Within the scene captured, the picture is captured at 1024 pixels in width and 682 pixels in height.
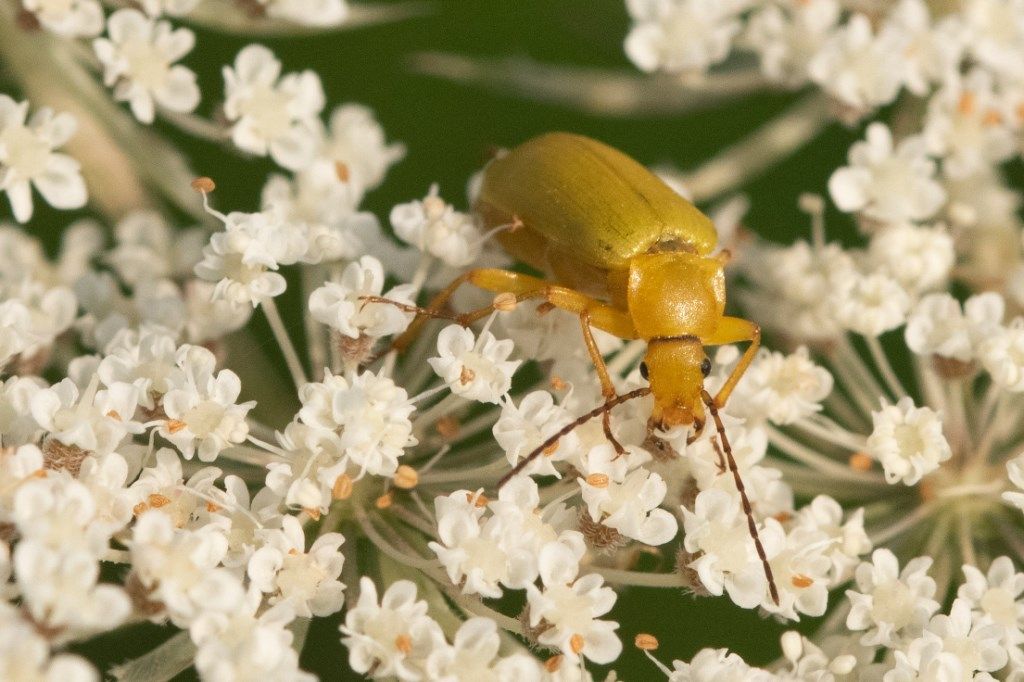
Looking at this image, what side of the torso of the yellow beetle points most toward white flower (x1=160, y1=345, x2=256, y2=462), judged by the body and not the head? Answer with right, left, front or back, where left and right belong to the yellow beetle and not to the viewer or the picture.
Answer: right

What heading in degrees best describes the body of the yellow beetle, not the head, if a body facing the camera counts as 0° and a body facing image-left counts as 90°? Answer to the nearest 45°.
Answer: approximately 315°

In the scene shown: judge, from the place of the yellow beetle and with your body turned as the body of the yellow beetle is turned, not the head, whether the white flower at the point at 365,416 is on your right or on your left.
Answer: on your right

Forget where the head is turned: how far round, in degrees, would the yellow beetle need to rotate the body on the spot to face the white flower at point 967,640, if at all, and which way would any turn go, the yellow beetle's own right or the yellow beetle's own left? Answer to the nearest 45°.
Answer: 0° — it already faces it

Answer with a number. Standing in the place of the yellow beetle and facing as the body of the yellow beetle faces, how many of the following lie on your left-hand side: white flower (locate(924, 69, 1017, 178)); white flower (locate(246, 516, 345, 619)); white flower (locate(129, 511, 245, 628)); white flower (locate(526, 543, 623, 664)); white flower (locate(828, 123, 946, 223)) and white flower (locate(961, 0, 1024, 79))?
3

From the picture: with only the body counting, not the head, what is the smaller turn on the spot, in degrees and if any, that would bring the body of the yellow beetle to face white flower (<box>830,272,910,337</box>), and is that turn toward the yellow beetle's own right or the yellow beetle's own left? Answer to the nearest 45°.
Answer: approximately 45° to the yellow beetle's own left

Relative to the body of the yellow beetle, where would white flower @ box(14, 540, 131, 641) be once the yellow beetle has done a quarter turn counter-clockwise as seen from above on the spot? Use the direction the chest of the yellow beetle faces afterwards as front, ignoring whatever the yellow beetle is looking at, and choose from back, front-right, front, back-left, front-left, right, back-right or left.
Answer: back

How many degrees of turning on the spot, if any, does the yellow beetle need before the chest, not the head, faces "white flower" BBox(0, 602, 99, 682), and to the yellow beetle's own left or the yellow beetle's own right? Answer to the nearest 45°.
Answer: approximately 90° to the yellow beetle's own right

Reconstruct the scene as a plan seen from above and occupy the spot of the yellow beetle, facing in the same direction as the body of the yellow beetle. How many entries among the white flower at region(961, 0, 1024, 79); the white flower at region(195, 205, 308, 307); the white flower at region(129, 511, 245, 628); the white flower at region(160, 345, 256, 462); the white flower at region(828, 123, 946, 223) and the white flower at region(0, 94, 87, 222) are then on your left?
2

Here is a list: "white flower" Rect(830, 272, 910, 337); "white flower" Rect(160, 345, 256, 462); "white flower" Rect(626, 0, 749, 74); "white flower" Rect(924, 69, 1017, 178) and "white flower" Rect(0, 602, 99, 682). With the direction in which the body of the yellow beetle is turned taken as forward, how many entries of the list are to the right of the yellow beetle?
2

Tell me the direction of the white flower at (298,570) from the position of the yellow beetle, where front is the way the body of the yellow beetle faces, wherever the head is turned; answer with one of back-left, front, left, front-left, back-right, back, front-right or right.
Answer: right

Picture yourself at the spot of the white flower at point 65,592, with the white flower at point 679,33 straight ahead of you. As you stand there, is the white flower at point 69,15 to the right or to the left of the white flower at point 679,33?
left

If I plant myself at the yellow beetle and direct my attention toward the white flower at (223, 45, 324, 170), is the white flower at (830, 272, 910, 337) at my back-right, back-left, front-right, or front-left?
back-right

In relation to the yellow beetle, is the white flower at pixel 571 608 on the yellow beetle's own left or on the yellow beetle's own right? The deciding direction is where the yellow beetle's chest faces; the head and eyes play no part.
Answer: on the yellow beetle's own right
